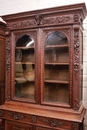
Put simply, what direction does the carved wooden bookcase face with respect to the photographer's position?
facing the viewer and to the left of the viewer
